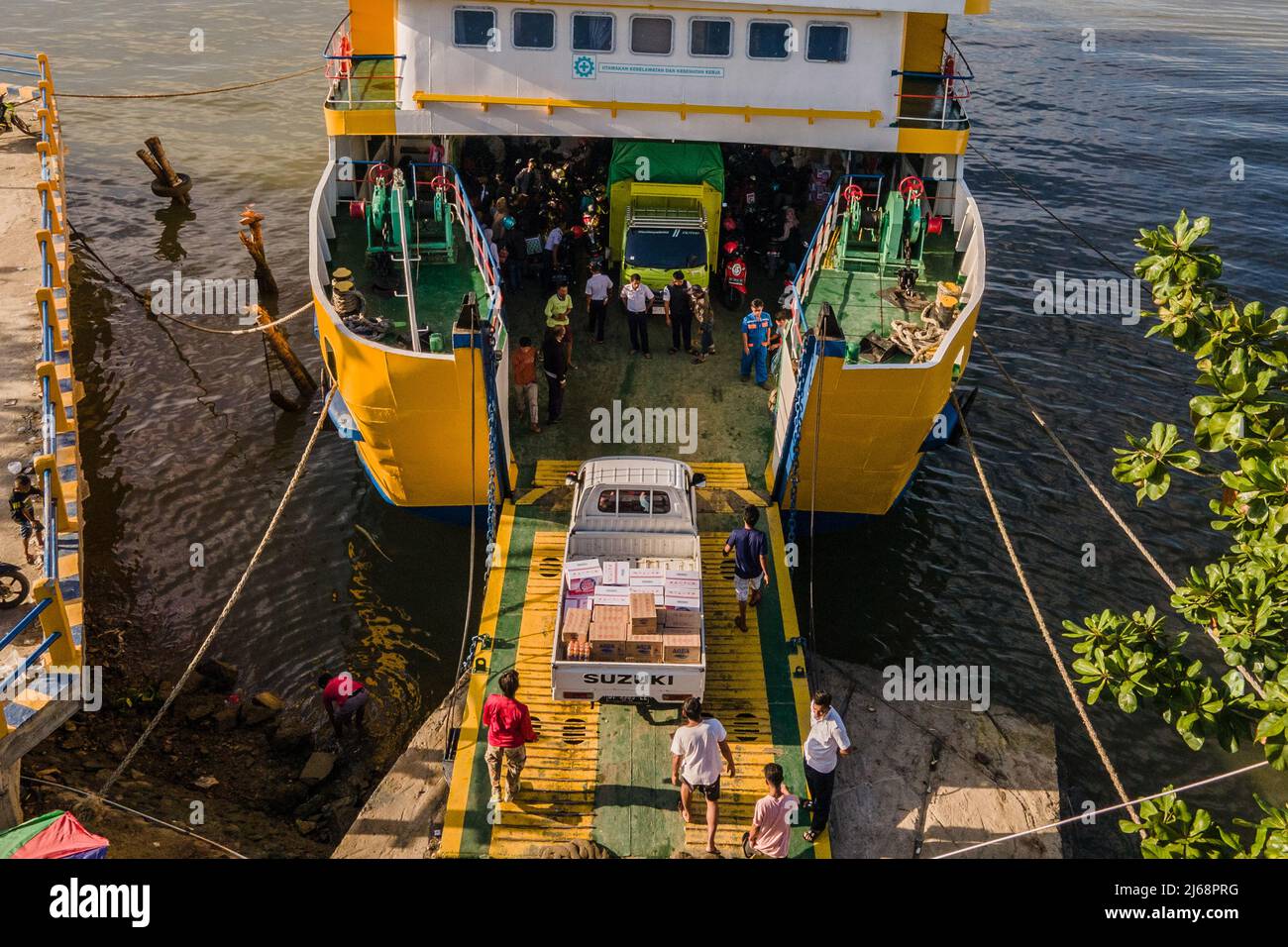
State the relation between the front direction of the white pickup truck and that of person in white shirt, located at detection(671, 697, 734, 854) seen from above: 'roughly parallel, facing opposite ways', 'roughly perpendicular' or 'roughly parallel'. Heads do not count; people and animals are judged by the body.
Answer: roughly parallel

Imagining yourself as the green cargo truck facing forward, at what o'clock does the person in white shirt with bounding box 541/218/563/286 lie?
The person in white shirt is roughly at 3 o'clock from the green cargo truck.

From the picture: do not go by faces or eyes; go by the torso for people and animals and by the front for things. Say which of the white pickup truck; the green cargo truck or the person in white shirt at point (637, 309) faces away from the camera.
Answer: the white pickup truck

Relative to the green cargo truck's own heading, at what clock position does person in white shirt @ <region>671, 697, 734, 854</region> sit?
The person in white shirt is roughly at 12 o'clock from the green cargo truck.

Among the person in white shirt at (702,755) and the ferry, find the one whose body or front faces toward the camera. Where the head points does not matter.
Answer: the ferry

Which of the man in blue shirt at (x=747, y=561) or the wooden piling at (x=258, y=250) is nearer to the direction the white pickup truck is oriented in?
the wooden piling

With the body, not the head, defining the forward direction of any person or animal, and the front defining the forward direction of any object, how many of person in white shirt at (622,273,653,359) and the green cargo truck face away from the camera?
0

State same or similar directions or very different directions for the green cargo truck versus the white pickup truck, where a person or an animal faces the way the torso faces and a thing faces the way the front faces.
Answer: very different directions

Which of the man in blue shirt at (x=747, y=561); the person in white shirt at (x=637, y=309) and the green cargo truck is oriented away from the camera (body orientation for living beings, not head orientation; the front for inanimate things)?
the man in blue shirt

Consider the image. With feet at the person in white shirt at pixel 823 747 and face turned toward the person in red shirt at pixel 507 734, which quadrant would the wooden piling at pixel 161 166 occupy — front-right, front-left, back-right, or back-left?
front-right

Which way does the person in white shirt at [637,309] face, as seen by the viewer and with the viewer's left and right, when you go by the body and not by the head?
facing the viewer

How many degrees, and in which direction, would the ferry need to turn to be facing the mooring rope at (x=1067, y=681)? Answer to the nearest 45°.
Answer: approximately 45° to its left

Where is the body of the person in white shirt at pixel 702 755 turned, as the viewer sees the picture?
away from the camera

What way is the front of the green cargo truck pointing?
toward the camera

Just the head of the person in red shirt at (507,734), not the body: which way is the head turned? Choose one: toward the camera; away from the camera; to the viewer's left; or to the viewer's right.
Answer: away from the camera

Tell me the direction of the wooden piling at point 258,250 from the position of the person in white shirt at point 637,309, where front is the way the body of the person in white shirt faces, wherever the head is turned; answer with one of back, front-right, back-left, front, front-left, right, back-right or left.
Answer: back-right

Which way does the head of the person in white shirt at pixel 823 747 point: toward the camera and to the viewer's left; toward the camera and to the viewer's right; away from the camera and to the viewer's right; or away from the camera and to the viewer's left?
toward the camera and to the viewer's left

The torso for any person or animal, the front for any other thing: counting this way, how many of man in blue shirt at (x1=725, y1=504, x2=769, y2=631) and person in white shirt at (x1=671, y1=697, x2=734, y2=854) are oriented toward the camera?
0
